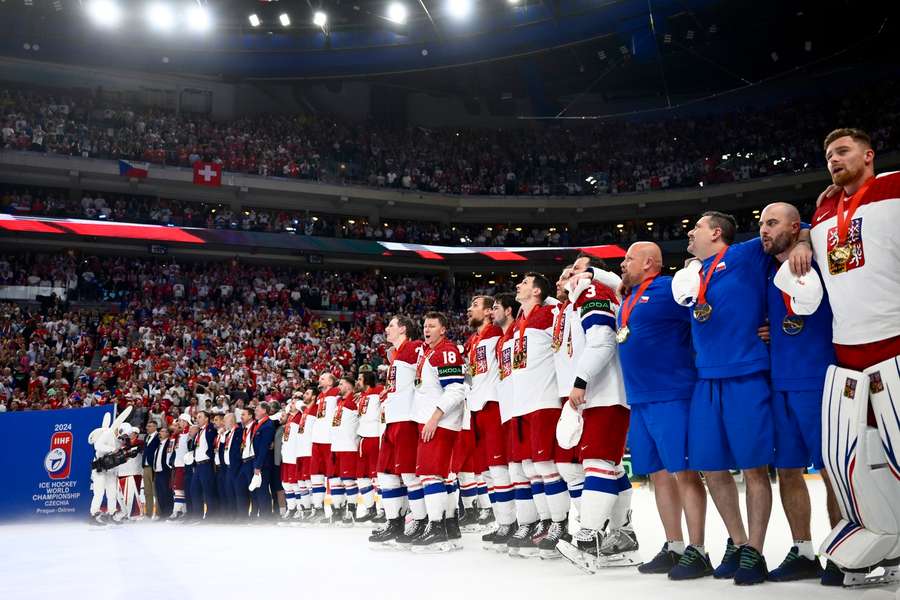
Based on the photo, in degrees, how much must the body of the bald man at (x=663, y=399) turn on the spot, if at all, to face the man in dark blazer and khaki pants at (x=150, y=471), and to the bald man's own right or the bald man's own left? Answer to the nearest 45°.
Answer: approximately 90° to the bald man's own right

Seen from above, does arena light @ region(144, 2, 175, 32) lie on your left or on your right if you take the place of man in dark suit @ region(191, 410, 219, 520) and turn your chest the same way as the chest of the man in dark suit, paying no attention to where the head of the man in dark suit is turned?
on your right

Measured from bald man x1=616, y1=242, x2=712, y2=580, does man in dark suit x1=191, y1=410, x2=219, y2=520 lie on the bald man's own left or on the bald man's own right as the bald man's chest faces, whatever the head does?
on the bald man's own right

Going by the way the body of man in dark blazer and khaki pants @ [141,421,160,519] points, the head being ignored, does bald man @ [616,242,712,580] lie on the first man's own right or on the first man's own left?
on the first man's own left

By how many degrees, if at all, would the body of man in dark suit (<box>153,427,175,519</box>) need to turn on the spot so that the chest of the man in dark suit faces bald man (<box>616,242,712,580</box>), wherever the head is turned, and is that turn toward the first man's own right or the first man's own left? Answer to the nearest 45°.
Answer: approximately 45° to the first man's own left

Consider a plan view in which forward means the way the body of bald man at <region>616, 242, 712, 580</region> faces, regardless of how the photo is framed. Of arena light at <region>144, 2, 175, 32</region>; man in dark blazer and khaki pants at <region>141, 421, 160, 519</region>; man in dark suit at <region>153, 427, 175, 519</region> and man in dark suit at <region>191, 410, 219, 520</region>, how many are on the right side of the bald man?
4

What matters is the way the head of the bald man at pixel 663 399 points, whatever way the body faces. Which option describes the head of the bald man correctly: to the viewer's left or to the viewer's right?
to the viewer's left

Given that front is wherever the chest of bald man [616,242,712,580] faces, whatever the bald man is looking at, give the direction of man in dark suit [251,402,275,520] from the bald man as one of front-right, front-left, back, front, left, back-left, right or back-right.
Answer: right

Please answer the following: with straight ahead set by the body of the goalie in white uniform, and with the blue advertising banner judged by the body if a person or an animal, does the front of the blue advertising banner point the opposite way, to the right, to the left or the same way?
to the left

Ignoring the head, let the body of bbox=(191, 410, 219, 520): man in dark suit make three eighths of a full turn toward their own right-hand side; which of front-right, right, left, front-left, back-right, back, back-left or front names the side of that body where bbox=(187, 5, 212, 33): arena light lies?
front
